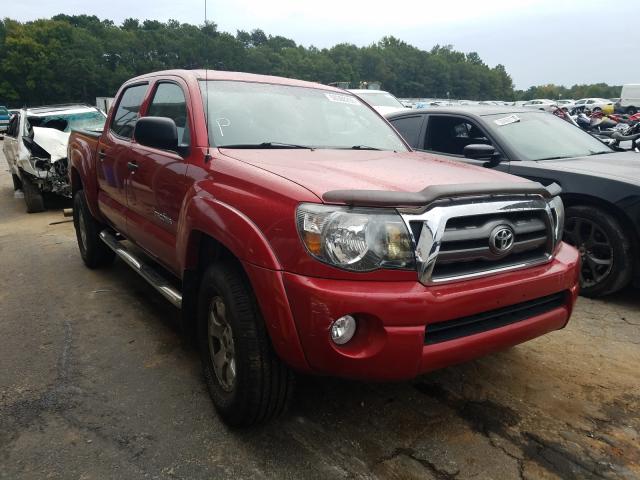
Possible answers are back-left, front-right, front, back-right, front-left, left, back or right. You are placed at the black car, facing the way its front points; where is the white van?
back-left

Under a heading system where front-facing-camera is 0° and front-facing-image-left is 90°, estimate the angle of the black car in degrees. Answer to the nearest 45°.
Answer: approximately 315°

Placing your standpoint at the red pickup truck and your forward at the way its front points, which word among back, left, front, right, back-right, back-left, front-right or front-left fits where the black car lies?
left

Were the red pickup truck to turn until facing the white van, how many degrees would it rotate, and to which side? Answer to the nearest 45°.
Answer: approximately 90° to its left

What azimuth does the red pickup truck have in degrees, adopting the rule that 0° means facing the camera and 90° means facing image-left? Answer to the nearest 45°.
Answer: approximately 315°

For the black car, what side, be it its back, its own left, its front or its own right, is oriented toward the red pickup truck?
right
